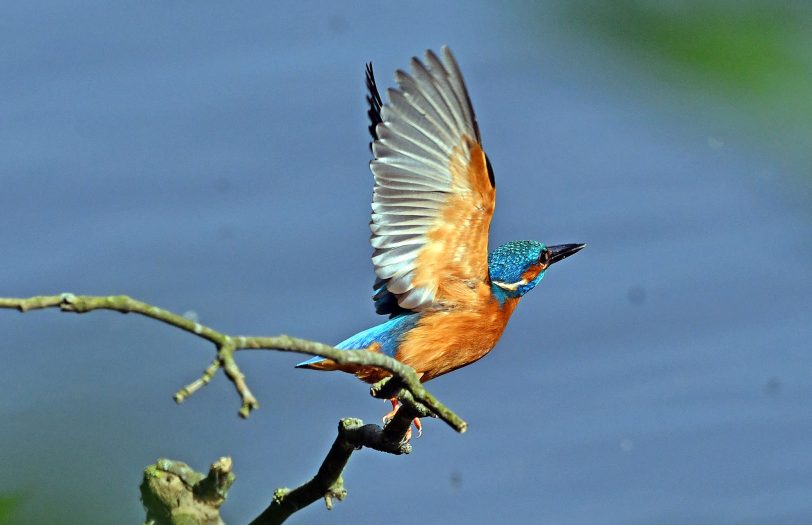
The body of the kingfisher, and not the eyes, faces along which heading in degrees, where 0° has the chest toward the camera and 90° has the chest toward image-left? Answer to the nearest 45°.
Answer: approximately 270°

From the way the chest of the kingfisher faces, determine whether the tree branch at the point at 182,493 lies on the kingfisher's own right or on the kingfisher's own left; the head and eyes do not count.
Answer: on the kingfisher's own right
